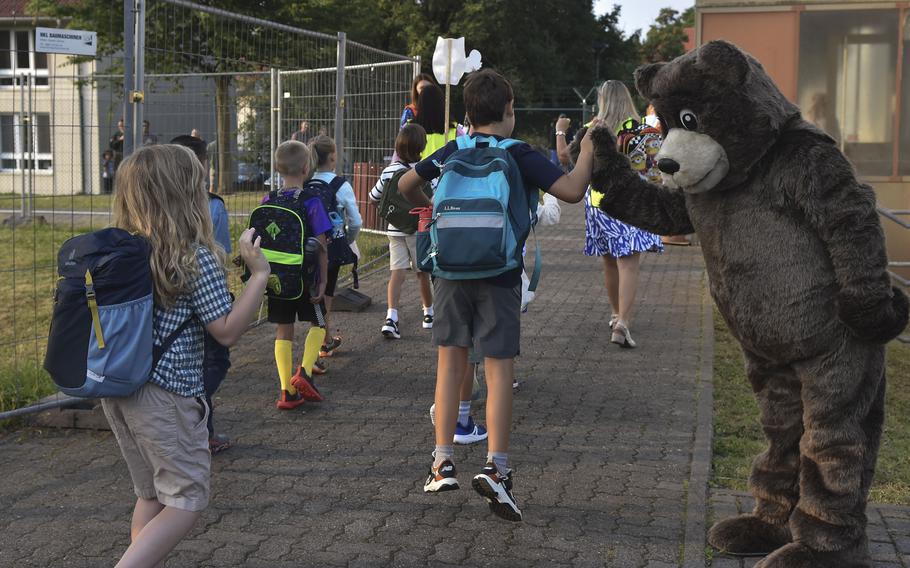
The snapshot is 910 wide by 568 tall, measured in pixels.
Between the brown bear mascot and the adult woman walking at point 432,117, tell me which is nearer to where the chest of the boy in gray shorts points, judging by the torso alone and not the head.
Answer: the adult woman walking

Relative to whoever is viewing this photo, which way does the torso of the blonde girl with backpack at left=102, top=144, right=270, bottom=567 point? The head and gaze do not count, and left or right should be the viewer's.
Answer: facing away from the viewer and to the right of the viewer

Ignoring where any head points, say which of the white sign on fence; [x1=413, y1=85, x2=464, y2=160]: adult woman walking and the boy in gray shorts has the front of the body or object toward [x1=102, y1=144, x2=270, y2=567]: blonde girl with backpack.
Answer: the white sign on fence

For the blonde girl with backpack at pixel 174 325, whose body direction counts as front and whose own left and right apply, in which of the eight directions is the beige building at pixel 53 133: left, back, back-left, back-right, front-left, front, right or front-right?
front-left

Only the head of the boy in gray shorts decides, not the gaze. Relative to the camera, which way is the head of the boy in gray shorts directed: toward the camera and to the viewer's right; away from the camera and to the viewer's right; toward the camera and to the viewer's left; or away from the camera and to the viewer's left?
away from the camera and to the viewer's right

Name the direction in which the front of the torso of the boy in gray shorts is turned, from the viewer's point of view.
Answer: away from the camera

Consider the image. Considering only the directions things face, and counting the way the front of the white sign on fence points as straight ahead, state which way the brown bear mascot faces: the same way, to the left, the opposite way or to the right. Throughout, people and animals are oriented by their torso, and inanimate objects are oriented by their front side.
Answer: to the right

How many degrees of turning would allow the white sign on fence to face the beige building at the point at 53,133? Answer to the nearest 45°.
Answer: approximately 180°

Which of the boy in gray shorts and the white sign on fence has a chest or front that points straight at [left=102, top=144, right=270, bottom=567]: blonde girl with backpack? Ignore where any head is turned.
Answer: the white sign on fence

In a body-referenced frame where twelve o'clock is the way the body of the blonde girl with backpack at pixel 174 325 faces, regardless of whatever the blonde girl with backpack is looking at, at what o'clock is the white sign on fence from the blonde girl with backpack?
The white sign on fence is roughly at 10 o'clock from the blonde girl with backpack.

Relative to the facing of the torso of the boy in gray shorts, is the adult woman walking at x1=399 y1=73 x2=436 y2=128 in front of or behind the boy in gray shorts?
in front
